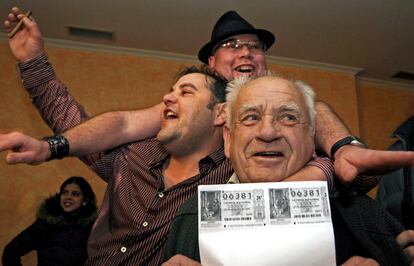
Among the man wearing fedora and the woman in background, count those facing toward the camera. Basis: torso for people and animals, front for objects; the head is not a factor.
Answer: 2

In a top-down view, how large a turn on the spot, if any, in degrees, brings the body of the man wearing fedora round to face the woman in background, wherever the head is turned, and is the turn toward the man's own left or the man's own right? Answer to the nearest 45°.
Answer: approximately 135° to the man's own right

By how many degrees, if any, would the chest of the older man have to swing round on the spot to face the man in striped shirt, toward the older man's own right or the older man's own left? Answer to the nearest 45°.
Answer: approximately 135° to the older man's own right

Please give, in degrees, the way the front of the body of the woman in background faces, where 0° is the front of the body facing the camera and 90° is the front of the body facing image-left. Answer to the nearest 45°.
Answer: approximately 0°

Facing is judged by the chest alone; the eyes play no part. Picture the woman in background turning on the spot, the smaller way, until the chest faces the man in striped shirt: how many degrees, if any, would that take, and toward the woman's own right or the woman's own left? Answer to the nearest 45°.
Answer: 0° — they already face them

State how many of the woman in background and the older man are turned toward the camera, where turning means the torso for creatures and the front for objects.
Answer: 2

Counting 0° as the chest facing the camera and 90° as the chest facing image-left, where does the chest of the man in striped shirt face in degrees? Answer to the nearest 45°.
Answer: approximately 45°

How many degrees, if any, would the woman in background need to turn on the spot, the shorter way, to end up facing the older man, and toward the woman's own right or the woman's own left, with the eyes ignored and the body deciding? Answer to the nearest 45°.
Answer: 0° — they already face them
